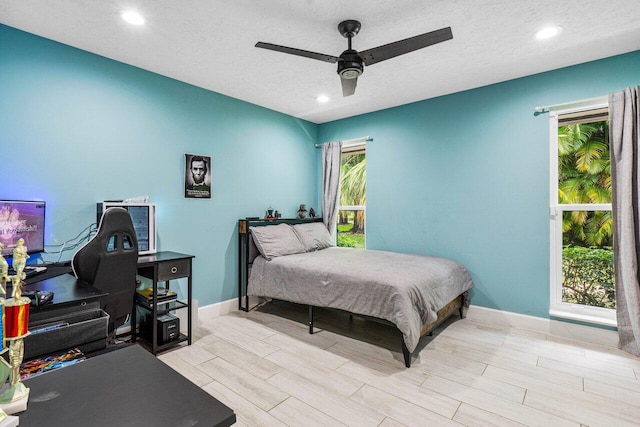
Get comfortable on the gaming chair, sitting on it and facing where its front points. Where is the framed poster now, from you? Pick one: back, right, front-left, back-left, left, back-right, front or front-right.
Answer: right

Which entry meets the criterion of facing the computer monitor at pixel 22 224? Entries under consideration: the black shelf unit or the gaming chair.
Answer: the gaming chair

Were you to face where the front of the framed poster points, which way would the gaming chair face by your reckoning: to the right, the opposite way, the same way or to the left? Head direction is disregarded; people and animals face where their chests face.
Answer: the opposite way

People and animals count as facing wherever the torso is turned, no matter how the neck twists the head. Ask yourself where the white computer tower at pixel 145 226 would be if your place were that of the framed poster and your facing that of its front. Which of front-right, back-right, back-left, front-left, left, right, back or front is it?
right

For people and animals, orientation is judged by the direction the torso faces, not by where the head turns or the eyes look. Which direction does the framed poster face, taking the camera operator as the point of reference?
facing the viewer and to the right of the viewer

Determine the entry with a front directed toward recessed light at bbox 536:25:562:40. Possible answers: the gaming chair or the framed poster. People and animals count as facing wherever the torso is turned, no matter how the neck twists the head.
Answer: the framed poster

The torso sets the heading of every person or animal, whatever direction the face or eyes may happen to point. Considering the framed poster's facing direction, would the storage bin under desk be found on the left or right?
on its right

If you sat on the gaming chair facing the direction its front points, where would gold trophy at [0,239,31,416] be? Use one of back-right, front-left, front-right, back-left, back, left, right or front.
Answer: back-left

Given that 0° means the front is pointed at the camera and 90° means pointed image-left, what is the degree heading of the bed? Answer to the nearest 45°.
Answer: approximately 315°

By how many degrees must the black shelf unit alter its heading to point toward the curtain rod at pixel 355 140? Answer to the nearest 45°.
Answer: approximately 45° to its left

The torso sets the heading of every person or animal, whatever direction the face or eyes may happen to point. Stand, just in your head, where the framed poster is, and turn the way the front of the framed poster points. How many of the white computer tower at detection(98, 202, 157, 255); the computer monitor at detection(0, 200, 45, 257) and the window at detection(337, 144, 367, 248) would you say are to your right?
2

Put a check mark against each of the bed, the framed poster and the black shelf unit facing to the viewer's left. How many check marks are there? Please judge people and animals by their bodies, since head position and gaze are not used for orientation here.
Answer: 0

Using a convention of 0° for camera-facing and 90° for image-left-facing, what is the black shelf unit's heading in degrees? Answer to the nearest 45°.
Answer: approximately 315°
